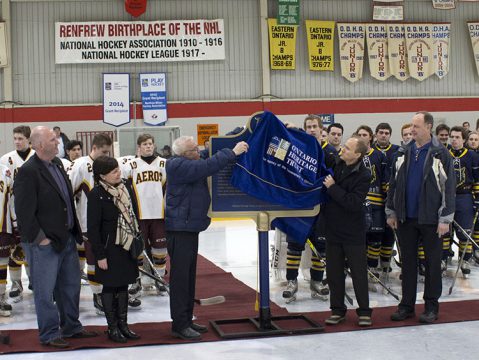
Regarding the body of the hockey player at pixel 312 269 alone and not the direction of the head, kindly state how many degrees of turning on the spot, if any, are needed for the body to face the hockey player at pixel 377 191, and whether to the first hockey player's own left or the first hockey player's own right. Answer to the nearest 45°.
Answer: approximately 135° to the first hockey player's own left

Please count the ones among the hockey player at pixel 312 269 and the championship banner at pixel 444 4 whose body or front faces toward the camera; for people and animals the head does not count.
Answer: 2

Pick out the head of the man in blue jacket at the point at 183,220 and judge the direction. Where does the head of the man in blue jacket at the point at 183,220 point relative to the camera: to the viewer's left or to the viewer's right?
to the viewer's right

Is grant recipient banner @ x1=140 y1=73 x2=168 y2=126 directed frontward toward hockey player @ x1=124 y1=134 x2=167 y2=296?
yes

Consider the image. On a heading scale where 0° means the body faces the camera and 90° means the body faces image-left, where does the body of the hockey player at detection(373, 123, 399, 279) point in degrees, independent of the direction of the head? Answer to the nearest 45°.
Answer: approximately 0°
